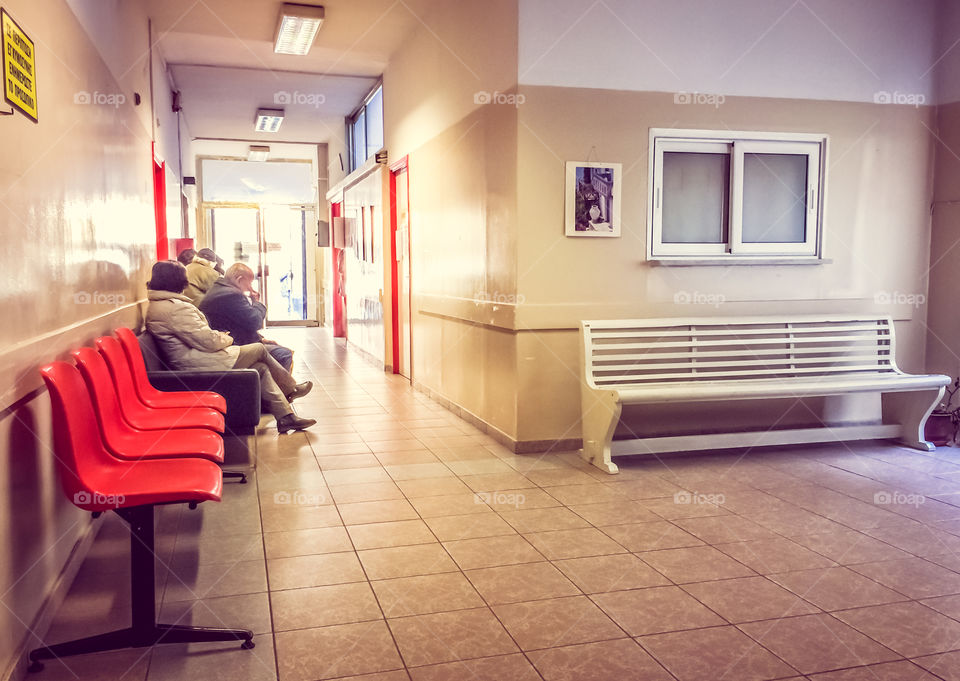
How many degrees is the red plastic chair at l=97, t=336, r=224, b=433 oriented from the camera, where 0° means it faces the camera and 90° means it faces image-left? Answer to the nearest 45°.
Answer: approximately 270°

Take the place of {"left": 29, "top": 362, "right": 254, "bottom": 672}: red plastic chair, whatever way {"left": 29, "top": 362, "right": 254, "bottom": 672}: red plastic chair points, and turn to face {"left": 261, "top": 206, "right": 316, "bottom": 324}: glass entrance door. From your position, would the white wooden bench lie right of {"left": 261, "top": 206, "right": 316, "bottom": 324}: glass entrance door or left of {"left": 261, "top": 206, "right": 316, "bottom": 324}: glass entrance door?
right

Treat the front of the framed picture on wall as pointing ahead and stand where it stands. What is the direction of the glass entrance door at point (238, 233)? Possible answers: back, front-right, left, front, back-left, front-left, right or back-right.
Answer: back-right

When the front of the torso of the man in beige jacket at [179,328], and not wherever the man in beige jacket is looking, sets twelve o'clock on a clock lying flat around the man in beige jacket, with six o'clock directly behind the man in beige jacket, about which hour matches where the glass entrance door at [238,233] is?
The glass entrance door is roughly at 9 o'clock from the man in beige jacket.

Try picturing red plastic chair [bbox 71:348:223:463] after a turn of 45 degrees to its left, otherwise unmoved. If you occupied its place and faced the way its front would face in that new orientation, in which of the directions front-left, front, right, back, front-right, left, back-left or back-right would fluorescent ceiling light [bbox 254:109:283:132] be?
front-left

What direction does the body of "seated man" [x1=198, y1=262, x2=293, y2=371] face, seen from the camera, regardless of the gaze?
to the viewer's right

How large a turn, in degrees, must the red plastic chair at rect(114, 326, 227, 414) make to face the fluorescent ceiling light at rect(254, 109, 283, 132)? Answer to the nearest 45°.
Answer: approximately 90° to its left
